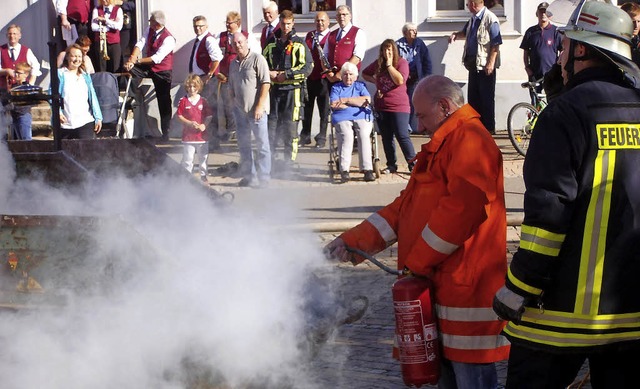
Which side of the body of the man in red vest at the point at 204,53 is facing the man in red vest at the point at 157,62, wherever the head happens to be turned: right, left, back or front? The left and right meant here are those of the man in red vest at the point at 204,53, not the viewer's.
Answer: right

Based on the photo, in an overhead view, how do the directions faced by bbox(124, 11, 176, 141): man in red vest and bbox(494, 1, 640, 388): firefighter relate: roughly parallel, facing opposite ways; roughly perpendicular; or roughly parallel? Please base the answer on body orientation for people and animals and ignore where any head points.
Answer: roughly perpendicular

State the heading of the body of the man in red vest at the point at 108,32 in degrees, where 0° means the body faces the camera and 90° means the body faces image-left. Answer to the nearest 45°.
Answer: approximately 0°

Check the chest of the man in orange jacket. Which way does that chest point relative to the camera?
to the viewer's left

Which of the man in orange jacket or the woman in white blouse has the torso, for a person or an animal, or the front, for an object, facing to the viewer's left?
the man in orange jacket

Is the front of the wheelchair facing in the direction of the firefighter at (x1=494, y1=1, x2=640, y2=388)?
yes

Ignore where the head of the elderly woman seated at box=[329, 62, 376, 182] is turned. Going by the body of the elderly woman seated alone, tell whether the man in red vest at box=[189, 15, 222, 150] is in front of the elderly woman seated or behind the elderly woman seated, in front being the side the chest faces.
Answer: behind

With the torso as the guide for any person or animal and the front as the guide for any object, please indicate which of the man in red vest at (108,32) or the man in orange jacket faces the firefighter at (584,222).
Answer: the man in red vest

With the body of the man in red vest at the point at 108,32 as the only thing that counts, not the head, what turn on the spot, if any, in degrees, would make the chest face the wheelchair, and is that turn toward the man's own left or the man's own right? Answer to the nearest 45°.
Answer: approximately 45° to the man's own left

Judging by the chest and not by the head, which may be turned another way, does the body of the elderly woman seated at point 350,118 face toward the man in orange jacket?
yes

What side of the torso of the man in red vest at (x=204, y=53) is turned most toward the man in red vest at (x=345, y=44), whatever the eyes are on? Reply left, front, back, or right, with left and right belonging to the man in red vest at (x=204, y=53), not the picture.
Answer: left

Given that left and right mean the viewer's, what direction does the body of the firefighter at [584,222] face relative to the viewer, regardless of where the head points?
facing away from the viewer and to the left of the viewer
